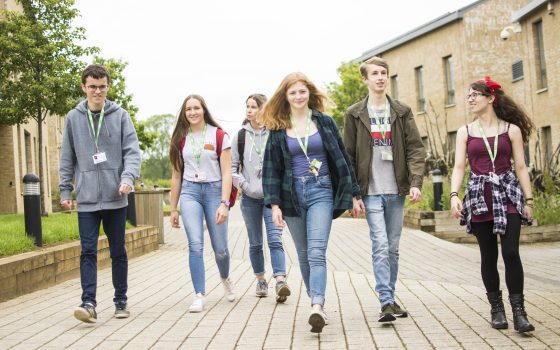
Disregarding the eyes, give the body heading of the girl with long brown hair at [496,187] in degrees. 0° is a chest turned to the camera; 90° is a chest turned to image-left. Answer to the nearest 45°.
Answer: approximately 0°

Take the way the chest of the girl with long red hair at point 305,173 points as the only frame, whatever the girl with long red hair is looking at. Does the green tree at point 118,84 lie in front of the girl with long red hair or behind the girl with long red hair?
behind

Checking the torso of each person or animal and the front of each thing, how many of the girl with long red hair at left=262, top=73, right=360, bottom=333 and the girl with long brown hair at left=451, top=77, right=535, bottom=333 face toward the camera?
2

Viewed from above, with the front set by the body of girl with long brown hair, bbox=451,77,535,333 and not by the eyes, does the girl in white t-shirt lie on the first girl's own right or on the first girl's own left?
on the first girl's own right

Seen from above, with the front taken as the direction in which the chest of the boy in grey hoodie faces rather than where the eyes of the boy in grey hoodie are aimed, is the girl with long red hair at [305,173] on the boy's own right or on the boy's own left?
on the boy's own left
